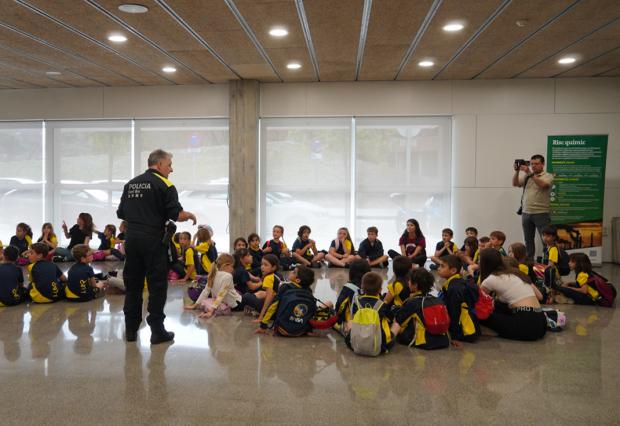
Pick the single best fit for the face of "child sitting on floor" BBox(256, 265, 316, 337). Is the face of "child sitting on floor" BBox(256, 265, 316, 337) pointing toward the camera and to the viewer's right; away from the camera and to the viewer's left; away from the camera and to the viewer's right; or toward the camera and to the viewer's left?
away from the camera and to the viewer's left

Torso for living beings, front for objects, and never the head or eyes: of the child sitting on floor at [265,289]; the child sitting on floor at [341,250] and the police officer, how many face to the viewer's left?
1

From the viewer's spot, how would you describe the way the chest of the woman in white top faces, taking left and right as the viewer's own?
facing away from the viewer and to the left of the viewer

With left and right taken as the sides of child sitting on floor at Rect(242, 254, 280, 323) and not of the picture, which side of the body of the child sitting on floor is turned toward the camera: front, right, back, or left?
left

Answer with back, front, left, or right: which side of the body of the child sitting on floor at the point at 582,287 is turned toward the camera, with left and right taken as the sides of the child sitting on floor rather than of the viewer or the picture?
left

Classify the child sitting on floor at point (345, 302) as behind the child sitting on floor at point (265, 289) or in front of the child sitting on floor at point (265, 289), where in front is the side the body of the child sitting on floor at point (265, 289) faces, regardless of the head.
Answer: behind

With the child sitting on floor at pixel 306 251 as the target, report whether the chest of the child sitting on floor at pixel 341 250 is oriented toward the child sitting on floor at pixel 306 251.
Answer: no

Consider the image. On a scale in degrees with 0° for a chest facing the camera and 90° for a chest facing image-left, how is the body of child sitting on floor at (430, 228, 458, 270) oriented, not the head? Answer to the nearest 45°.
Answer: approximately 45°

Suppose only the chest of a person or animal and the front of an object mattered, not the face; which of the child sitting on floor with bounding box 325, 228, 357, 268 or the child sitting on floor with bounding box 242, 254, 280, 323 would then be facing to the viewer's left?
the child sitting on floor with bounding box 242, 254, 280, 323

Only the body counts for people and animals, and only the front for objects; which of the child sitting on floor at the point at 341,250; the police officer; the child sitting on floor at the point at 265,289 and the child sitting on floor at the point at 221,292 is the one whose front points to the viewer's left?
the child sitting on floor at the point at 265,289

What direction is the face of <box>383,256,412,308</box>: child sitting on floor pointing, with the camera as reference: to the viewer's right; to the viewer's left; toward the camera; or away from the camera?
away from the camera

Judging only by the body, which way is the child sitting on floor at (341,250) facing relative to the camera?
toward the camera

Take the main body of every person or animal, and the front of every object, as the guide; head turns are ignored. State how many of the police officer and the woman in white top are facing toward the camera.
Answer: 0

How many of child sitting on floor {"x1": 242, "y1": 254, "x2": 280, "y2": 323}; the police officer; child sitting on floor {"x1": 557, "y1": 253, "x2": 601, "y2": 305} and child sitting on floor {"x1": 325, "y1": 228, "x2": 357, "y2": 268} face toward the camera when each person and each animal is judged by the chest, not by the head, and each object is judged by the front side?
1

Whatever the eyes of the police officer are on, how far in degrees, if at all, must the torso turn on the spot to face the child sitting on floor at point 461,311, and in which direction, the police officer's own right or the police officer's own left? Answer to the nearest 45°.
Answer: approximately 45° to the police officer's own right

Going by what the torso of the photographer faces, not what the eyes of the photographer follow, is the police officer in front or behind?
in front

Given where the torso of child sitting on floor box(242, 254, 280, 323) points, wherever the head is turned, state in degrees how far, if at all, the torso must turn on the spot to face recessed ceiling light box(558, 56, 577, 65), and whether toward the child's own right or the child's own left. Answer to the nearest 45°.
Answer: approximately 135° to the child's own right

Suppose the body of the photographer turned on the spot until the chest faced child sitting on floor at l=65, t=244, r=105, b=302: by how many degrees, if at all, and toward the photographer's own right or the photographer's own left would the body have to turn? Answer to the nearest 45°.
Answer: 0° — they already face them
